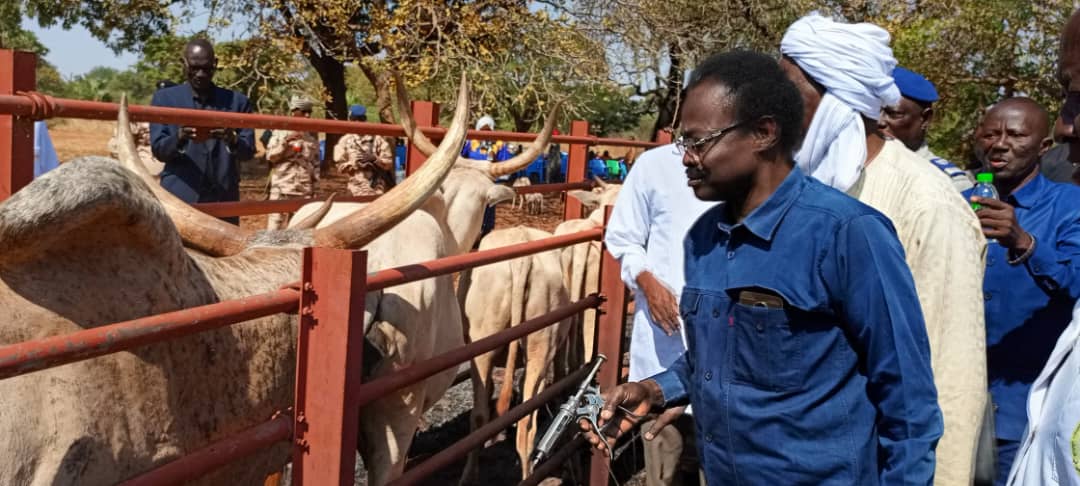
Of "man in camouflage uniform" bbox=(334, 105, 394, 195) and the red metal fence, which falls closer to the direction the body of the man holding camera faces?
the red metal fence

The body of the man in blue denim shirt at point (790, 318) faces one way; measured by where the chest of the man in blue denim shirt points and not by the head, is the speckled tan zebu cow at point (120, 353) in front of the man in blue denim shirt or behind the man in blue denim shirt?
in front

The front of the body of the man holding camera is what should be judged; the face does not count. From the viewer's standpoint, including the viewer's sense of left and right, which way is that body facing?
facing the viewer

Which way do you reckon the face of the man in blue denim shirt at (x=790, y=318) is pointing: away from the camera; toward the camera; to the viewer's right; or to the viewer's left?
to the viewer's left

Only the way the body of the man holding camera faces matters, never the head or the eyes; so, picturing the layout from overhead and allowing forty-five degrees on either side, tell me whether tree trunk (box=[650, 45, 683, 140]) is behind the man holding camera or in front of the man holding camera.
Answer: behind

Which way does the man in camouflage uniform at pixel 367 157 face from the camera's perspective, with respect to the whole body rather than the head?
toward the camera

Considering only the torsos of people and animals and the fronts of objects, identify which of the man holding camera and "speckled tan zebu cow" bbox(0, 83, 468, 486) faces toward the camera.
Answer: the man holding camera

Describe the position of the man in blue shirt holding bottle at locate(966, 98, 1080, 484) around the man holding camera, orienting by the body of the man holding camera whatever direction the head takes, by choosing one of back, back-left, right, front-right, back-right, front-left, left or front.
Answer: front-left

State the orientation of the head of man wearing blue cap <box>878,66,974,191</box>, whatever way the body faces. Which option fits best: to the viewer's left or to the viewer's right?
to the viewer's left

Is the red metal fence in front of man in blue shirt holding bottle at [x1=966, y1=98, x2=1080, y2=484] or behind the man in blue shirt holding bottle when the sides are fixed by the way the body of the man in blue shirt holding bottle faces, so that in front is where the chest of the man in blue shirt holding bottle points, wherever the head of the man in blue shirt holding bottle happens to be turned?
in front

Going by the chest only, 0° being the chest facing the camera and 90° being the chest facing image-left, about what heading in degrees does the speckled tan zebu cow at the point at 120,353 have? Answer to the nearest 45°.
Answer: approximately 225°

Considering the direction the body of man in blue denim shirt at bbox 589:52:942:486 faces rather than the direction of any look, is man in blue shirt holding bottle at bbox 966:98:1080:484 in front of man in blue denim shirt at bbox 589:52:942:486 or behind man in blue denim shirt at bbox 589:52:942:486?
behind

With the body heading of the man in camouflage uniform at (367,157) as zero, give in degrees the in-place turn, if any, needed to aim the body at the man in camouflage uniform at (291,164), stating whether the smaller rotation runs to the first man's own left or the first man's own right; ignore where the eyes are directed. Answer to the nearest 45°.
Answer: approximately 90° to the first man's own right

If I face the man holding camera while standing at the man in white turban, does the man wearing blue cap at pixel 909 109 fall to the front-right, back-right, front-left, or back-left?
front-right

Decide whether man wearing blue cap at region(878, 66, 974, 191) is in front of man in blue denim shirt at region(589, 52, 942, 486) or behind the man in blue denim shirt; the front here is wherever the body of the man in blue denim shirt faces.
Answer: behind
